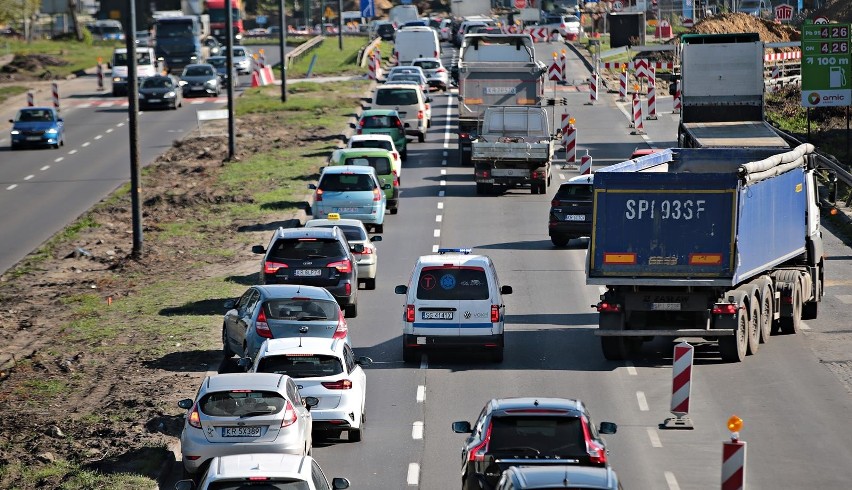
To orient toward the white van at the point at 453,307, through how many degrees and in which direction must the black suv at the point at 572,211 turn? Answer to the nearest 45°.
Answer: approximately 180°

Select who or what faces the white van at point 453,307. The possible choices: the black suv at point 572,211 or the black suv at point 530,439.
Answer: the black suv at point 530,439

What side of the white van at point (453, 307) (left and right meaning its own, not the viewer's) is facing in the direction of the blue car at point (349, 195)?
front

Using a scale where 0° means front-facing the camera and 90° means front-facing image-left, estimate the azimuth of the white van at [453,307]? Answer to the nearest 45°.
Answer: approximately 180°

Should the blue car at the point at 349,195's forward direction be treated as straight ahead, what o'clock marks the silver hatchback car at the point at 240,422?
The silver hatchback car is roughly at 6 o'clock from the blue car.

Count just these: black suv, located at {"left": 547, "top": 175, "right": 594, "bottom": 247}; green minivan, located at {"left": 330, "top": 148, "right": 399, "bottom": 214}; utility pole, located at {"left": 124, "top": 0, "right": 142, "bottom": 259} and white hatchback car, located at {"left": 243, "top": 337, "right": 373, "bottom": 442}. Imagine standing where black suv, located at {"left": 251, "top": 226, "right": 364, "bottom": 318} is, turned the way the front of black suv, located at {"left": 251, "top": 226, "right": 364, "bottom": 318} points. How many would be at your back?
1

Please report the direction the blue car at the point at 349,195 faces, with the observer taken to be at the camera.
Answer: facing away from the viewer

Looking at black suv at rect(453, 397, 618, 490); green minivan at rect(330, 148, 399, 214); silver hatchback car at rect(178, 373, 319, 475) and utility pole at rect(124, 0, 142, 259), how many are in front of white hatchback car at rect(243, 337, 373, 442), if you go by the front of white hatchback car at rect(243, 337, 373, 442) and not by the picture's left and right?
2

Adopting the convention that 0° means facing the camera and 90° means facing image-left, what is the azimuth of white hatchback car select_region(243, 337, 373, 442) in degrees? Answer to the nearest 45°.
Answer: approximately 180°

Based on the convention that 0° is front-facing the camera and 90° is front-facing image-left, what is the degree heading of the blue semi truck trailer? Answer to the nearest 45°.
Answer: approximately 180°

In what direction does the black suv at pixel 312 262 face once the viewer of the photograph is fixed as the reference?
facing away from the viewer

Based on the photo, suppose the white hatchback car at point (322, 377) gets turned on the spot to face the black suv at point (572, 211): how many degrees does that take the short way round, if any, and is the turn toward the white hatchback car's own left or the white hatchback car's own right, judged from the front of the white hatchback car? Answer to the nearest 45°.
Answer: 0° — it already faces it

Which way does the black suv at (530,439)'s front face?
away from the camera

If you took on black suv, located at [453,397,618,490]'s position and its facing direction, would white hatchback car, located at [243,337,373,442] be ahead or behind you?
ahead

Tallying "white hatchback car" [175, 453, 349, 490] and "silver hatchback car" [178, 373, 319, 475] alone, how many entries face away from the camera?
2
